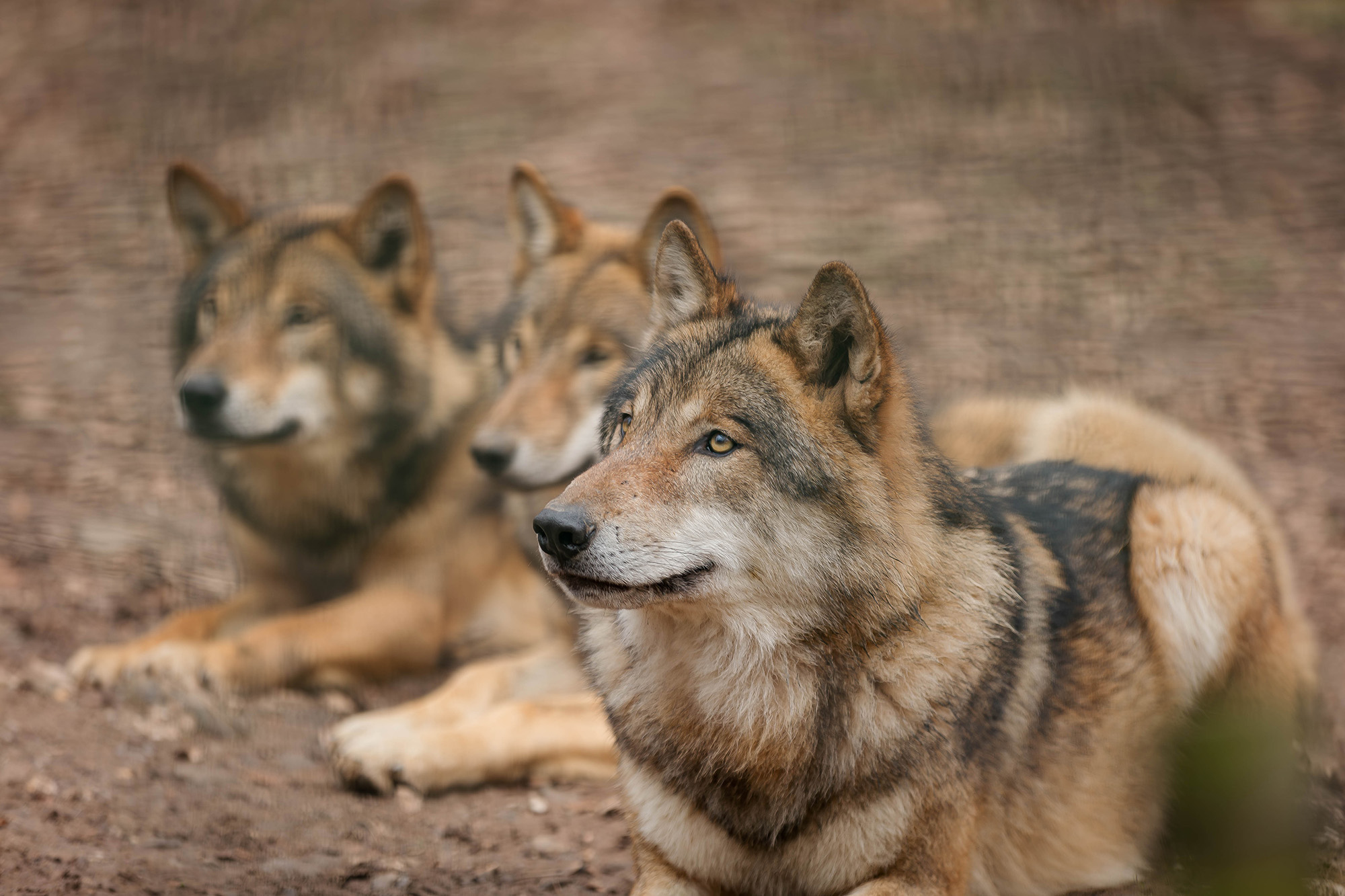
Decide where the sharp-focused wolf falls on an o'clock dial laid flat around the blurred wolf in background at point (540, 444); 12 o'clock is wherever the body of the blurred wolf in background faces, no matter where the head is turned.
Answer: The sharp-focused wolf is roughly at 10 o'clock from the blurred wolf in background.

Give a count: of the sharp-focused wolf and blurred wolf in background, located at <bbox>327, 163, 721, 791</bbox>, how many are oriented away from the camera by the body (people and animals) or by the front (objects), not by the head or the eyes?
0

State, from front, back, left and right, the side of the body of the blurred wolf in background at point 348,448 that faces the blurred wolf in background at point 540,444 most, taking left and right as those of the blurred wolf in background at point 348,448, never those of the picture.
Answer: left

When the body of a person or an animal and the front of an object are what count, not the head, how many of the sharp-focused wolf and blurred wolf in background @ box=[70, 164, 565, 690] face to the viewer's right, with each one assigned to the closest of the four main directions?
0

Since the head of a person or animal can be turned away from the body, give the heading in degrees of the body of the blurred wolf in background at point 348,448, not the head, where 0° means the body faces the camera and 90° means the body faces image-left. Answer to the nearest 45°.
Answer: approximately 45°

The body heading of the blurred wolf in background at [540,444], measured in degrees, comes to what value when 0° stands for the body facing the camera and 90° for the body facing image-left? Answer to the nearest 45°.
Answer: approximately 45°

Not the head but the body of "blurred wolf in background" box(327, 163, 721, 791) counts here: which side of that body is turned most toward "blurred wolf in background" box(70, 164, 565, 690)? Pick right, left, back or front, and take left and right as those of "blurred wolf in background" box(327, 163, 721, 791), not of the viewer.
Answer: right

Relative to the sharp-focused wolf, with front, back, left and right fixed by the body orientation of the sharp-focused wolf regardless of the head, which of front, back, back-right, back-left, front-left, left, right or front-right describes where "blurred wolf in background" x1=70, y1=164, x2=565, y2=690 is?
right

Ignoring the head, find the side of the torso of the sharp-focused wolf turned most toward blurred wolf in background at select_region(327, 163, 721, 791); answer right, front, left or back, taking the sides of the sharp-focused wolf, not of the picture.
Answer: right
